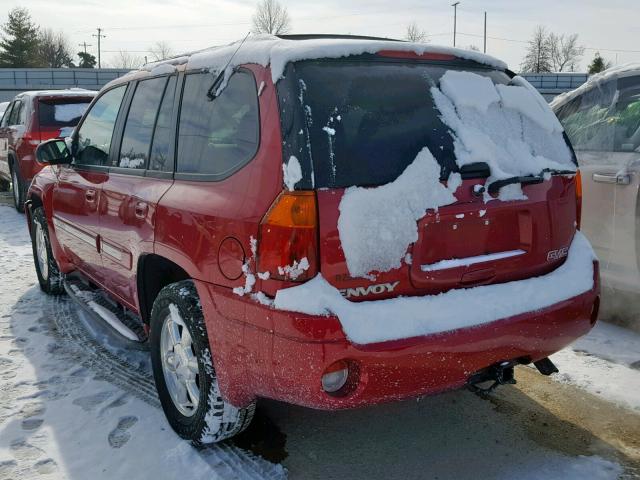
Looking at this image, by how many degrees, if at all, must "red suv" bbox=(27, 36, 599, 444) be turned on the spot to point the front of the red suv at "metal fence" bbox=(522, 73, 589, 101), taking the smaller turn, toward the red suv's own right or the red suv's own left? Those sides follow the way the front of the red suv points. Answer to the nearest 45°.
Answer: approximately 45° to the red suv's own right

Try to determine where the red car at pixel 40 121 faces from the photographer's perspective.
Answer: facing away from the viewer and to the left of the viewer

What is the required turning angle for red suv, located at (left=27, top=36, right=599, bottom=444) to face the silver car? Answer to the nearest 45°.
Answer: approximately 90° to its right

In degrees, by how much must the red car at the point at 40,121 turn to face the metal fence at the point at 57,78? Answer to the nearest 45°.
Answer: approximately 45° to its right

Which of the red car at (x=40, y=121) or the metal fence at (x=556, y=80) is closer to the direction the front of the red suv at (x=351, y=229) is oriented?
the red car

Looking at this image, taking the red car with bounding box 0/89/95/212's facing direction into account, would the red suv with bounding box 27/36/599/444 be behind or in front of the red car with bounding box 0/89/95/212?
behind

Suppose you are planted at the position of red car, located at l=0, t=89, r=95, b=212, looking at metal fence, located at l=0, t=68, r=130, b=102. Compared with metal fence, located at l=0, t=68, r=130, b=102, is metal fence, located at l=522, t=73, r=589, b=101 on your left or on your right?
right

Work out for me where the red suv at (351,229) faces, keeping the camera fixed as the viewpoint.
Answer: facing away from the viewer and to the left of the viewer

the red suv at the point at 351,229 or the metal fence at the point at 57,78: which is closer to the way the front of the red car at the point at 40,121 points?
the metal fence

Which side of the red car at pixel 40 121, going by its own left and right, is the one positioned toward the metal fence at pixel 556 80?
right
